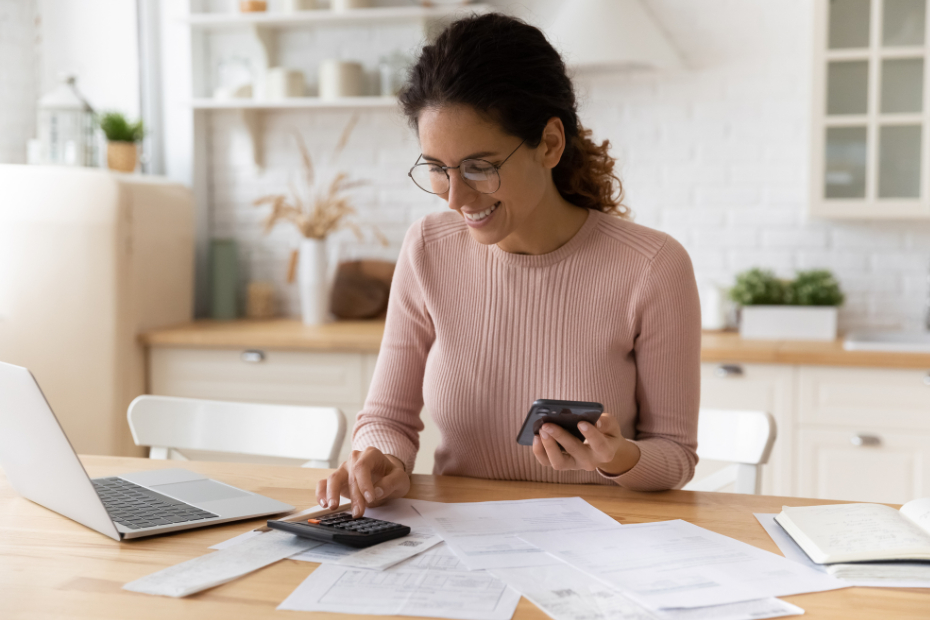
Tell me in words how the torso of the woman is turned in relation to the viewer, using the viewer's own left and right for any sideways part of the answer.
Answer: facing the viewer and to the left of the viewer

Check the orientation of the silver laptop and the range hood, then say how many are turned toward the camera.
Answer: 1

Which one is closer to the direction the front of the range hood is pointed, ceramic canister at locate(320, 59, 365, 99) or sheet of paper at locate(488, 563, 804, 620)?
the sheet of paper

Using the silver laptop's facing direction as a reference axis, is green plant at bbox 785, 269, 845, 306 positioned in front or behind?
in front

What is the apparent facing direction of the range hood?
toward the camera

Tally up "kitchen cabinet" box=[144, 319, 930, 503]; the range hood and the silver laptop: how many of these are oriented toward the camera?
2

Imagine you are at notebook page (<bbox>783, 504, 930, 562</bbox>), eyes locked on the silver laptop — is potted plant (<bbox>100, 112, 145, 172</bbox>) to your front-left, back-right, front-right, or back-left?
front-right

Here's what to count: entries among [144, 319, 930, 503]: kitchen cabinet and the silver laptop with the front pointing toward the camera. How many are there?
1

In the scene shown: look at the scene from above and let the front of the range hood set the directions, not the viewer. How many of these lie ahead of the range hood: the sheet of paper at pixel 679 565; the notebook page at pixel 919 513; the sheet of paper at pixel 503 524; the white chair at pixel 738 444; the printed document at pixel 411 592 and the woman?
6

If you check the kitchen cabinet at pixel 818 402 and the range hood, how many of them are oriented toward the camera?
2

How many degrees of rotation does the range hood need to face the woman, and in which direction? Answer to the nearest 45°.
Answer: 0° — it already faces them

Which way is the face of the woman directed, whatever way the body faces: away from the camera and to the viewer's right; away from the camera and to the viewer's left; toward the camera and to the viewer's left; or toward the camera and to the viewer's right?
toward the camera and to the viewer's left

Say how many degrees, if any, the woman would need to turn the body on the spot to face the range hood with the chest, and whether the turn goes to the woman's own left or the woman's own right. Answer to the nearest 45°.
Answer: approximately 135° to the woman's own right

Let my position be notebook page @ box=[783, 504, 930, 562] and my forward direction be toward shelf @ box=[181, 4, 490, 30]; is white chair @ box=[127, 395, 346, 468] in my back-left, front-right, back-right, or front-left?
front-left

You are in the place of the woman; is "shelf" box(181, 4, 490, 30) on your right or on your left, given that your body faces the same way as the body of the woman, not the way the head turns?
on your right

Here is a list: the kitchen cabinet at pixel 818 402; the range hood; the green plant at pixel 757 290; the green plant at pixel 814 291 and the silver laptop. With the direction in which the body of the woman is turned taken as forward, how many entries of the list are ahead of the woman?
1

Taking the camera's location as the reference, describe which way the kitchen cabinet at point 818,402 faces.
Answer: facing the viewer

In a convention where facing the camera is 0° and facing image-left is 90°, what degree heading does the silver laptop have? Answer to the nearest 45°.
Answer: approximately 225°
